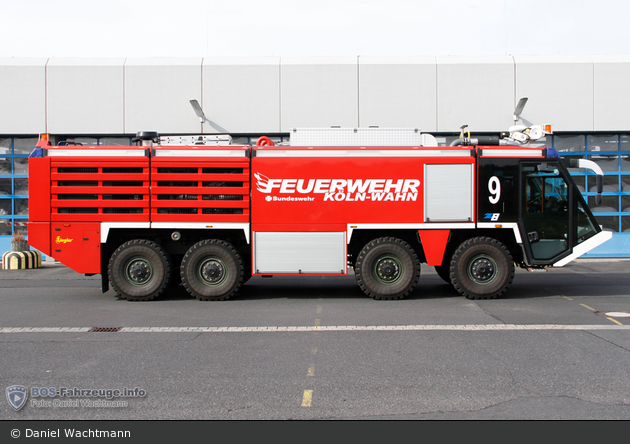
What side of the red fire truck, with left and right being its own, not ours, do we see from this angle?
right
